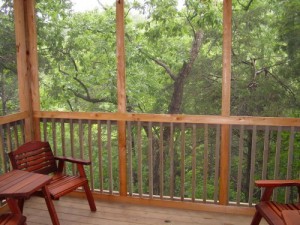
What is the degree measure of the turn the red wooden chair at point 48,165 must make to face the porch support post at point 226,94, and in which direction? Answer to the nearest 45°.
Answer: approximately 45° to its left

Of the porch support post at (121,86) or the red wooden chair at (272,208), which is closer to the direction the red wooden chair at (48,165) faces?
the red wooden chair

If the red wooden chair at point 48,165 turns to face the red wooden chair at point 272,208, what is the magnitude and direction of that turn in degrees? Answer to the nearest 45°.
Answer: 0° — it already faces it

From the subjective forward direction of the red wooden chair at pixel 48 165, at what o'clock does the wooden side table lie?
The wooden side table is roughly at 2 o'clock from the red wooden chair.

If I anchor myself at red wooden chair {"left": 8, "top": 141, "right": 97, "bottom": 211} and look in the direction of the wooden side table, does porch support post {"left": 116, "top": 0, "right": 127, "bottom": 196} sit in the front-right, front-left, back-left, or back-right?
back-left

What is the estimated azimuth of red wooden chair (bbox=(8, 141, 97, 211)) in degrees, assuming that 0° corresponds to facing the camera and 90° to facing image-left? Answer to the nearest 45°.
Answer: approximately 315°

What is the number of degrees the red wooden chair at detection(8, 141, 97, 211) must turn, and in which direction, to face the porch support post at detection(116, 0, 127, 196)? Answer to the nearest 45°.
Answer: approximately 45° to its left
